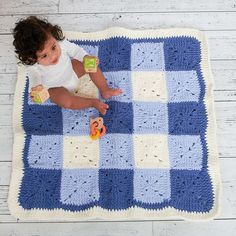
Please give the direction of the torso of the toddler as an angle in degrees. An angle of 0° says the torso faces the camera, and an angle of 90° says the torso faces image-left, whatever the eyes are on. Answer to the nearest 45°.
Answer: approximately 315°
